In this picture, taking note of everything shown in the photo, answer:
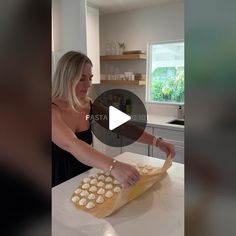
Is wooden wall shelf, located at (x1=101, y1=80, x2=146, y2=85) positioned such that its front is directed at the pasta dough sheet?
yes

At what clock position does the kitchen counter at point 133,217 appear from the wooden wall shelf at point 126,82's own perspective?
The kitchen counter is roughly at 12 o'clock from the wooden wall shelf.

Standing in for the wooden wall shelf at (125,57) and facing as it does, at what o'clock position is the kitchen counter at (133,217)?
The kitchen counter is roughly at 12 o'clock from the wooden wall shelf.

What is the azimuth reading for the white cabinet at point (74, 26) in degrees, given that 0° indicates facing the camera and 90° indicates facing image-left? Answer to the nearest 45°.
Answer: approximately 0°

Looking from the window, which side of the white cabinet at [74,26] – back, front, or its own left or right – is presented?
left

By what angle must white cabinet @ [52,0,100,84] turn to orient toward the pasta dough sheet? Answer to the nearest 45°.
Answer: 0° — it already faces it

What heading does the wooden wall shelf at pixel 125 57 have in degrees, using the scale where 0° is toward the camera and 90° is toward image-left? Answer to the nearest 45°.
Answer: approximately 0°
